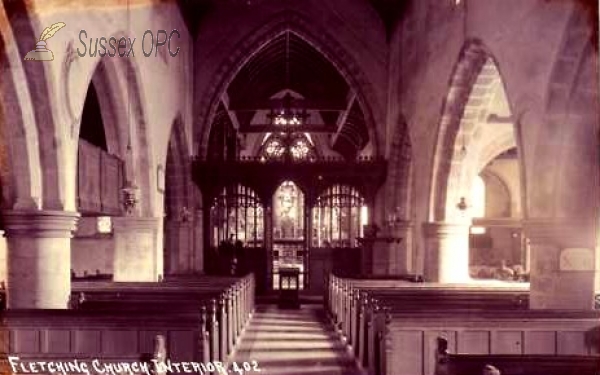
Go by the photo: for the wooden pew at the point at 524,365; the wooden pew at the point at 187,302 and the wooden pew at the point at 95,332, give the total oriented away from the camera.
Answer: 3

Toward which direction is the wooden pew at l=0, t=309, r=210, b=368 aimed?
away from the camera

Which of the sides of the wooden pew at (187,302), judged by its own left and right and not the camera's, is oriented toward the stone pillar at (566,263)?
right

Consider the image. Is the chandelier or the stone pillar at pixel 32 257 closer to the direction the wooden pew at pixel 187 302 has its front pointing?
the chandelier

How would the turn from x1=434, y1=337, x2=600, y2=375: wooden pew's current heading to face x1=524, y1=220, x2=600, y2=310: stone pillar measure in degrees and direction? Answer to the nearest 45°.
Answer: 0° — it already faces it

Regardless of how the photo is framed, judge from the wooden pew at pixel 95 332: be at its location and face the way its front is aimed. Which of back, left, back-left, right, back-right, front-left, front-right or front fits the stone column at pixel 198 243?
front

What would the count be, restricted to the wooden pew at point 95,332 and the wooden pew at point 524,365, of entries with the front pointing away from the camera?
2

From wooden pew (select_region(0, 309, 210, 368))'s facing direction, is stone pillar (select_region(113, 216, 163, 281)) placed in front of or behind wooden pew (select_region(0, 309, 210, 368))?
in front

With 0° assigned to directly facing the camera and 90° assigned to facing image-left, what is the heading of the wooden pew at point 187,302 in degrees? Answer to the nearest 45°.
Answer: approximately 180°

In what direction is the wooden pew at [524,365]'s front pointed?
away from the camera

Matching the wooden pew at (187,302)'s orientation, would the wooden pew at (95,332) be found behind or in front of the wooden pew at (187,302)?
behind
